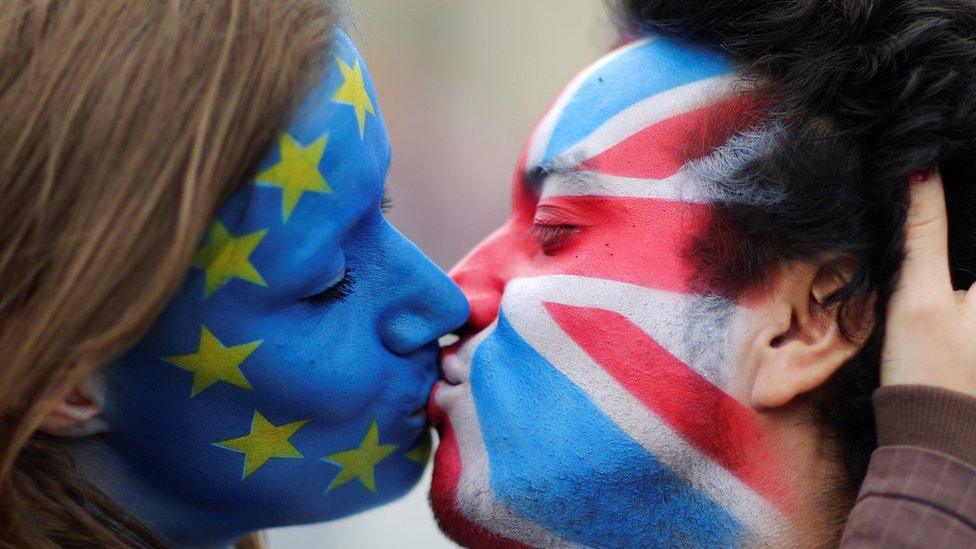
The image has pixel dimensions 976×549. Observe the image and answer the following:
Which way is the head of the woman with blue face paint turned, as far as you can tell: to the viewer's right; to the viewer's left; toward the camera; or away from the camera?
to the viewer's right

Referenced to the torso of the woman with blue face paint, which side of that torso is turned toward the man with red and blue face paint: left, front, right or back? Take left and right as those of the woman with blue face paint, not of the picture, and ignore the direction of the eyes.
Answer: front

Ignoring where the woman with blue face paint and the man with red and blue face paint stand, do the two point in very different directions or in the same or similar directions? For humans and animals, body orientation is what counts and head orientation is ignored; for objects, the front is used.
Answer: very different directions

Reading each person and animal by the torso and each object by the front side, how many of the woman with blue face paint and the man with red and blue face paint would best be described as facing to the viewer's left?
1

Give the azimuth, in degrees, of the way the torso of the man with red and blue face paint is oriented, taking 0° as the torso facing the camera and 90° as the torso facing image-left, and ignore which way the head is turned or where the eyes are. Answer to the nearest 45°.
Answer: approximately 90°

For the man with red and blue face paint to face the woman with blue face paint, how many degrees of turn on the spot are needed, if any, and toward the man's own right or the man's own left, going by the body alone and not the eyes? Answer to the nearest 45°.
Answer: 0° — they already face them

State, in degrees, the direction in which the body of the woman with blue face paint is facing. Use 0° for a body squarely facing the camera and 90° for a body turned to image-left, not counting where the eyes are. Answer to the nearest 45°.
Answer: approximately 270°
